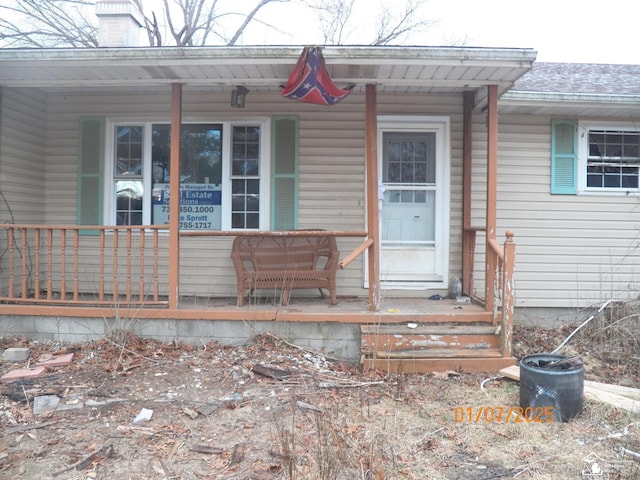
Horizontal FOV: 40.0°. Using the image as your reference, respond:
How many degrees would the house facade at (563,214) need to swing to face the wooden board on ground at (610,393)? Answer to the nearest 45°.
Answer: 0° — it already faces it

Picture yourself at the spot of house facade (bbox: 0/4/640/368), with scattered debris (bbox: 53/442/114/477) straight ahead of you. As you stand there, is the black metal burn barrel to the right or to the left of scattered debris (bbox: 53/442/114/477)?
left

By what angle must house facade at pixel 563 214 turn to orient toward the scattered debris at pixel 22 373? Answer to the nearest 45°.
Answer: approximately 45° to its right

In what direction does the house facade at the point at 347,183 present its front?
toward the camera

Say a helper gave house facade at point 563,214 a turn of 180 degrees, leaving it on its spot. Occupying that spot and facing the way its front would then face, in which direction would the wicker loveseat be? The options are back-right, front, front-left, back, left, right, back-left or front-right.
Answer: back-left

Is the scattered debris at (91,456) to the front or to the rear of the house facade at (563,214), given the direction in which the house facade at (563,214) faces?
to the front

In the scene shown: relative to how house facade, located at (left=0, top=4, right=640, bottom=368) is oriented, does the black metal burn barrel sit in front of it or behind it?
in front

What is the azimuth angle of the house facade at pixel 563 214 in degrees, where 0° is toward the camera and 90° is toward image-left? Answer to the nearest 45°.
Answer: approximately 0°

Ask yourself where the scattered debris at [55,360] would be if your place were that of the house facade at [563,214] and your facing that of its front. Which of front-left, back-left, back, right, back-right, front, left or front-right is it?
front-right

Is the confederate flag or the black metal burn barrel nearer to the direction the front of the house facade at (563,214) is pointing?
the black metal burn barrel

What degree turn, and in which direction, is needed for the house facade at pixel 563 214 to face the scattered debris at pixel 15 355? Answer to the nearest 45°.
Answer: approximately 45° to its right

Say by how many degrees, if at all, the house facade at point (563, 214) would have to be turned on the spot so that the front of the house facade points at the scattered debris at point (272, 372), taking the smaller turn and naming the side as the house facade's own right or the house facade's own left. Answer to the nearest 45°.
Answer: approximately 45° to the house facade's own right
